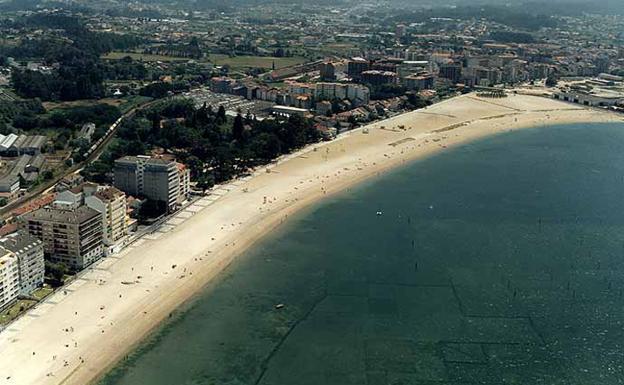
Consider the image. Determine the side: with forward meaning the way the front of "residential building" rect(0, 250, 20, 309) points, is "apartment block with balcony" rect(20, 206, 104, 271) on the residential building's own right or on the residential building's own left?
on the residential building's own left

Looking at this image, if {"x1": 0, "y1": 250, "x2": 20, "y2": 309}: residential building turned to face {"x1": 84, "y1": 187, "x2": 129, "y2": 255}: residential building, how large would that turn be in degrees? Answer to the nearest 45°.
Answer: approximately 90° to its left

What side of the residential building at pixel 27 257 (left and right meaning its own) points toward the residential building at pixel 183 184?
left

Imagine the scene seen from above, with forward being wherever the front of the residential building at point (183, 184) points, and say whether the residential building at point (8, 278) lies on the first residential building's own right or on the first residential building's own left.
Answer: on the first residential building's own right

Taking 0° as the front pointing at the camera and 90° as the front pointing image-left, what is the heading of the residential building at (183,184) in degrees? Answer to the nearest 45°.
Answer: approximately 315°

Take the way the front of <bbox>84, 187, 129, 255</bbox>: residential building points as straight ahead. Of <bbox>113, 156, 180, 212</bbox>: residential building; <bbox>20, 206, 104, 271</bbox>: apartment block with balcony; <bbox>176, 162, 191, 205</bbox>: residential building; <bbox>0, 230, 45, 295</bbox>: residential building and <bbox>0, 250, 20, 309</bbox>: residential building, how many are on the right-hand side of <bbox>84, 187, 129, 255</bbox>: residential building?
3

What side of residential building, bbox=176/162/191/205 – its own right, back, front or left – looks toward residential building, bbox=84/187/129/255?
right

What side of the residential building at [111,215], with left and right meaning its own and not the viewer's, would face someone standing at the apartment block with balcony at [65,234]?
right

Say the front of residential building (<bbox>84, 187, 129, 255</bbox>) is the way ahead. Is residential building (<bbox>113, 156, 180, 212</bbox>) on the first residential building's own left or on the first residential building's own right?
on the first residential building's own left

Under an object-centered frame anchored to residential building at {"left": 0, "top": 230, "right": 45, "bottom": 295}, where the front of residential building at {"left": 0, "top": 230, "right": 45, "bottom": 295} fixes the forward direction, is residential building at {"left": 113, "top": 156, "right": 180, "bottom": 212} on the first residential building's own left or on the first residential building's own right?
on the first residential building's own left

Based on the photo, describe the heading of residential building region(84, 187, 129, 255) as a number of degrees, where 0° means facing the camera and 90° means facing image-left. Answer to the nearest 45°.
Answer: approximately 315°

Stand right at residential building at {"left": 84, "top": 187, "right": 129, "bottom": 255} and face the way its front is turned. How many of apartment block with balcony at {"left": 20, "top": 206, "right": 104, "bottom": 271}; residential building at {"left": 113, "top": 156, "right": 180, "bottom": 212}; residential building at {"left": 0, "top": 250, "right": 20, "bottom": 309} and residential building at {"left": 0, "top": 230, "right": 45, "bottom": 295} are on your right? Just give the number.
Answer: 3

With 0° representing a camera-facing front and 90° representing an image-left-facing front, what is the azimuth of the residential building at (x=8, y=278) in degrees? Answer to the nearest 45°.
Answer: approximately 315°
